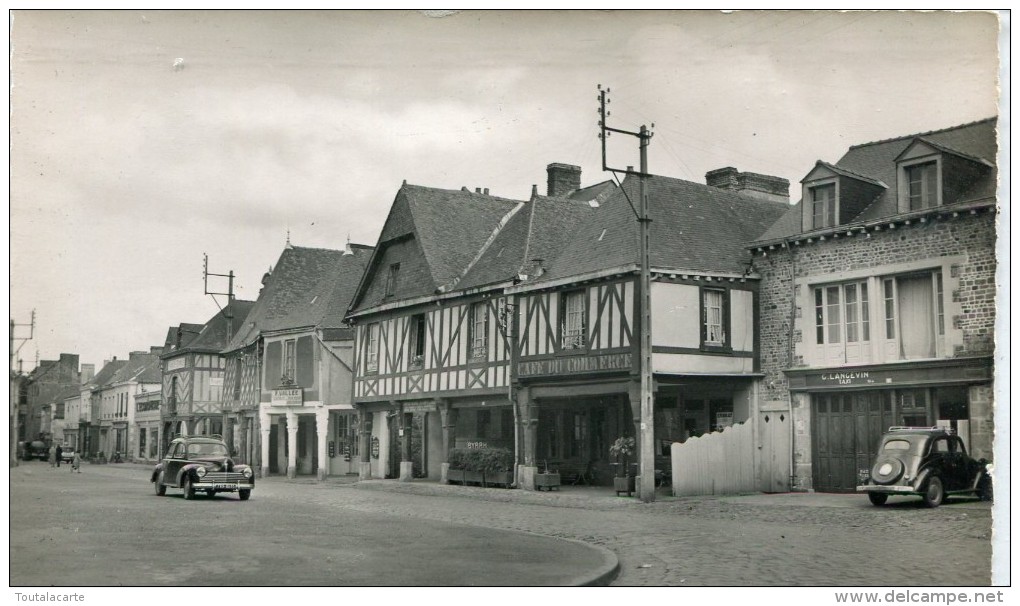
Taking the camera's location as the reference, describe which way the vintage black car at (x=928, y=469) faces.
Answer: facing away from the viewer and to the right of the viewer

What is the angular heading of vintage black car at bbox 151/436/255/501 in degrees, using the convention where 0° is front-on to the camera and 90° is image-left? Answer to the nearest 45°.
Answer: approximately 315°

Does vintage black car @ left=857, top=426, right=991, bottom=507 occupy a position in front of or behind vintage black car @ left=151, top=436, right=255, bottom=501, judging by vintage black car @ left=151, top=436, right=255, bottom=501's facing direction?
in front

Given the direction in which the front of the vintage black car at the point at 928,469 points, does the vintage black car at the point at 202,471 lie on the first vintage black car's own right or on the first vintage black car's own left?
on the first vintage black car's own left

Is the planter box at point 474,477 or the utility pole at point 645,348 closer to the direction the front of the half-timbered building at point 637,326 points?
the utility pole

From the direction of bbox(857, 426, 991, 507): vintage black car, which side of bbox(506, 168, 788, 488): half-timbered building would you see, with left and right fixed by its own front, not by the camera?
left

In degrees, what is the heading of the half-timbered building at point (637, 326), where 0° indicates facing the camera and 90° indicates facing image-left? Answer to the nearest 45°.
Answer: approximately 45°

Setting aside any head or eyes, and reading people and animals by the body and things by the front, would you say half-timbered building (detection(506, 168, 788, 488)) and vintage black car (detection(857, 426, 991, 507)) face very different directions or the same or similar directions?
very different directions

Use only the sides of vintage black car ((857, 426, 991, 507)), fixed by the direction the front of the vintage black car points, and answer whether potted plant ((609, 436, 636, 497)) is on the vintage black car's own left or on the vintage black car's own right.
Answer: on the vintage black car's own left

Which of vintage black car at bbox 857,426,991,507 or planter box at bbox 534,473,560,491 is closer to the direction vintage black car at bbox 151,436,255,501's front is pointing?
the vintage black car

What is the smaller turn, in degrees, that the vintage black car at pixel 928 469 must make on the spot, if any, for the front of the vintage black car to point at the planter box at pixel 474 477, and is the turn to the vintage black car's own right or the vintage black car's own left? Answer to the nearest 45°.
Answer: approximately 90° to the vintage black car's own left

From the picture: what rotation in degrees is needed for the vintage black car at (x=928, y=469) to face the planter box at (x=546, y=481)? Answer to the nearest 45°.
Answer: approximately 90° to its left
